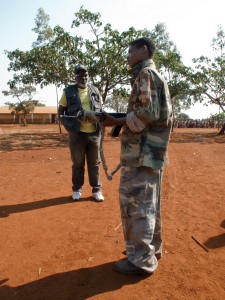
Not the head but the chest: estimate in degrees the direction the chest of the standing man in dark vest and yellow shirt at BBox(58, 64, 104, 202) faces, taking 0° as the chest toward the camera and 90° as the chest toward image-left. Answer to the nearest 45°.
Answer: approximately 0°

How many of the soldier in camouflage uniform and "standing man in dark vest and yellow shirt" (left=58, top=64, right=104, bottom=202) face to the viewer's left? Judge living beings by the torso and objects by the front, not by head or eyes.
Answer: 1

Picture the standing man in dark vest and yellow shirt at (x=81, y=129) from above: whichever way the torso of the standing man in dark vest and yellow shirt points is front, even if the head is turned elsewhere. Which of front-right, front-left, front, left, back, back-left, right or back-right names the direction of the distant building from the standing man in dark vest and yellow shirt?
back

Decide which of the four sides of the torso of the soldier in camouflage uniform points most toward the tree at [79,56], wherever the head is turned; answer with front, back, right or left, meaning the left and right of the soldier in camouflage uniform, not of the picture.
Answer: right

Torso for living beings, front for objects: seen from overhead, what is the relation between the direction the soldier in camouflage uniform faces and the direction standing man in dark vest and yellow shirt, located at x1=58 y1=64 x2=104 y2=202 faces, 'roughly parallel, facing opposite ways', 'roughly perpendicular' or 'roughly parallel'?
roughly perpendicular

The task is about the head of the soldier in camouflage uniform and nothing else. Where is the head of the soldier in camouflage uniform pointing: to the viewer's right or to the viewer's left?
to the viewer's left

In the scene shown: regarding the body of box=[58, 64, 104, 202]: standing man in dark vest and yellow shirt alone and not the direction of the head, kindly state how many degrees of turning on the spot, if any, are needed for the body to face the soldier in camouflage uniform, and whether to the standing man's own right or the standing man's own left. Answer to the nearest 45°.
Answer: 0° — they already face them

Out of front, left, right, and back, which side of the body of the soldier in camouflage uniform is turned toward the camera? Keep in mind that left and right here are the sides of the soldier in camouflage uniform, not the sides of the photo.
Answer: left

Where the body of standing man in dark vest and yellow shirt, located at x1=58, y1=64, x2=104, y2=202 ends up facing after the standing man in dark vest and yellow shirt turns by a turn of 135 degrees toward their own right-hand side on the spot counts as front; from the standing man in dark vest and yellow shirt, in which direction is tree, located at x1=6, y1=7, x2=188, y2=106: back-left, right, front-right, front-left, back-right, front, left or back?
front-right

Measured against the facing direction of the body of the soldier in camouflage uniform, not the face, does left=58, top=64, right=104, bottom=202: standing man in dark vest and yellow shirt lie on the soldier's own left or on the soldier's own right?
on the soldier's own right
